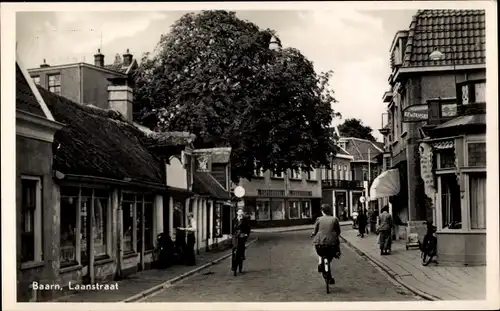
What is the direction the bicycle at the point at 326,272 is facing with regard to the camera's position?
facing away from the viewer

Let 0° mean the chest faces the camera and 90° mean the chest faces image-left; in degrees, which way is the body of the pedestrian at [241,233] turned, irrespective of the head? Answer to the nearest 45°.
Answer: approximately 0°

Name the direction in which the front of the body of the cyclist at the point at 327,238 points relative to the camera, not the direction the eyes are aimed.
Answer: away from the camera

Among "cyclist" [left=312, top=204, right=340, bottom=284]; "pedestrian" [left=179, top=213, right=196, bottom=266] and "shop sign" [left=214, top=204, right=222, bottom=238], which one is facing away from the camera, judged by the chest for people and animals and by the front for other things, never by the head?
the cyclist
